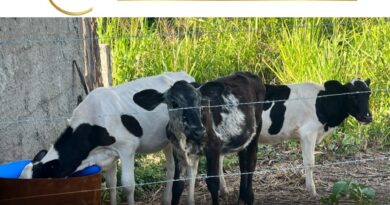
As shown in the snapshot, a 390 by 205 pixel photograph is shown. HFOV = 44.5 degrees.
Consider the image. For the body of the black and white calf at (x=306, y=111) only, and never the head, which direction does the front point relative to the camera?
to the viewer's right

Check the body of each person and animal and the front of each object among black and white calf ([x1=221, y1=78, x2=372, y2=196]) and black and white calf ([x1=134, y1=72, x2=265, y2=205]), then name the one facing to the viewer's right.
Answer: black and white calf ([x1=221, y1=78, x2=372, y2=196])

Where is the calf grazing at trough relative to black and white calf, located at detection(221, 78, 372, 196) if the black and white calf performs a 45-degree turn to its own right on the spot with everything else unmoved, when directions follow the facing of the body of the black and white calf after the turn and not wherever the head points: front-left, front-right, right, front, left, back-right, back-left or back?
right

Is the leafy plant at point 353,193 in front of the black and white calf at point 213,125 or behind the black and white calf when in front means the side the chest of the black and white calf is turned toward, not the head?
behind

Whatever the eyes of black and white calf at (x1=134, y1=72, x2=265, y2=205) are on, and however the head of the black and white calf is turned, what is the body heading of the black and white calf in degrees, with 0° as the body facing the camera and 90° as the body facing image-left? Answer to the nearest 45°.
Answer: approximately 45°

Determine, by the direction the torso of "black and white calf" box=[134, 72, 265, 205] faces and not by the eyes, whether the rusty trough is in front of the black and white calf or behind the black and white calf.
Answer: in front

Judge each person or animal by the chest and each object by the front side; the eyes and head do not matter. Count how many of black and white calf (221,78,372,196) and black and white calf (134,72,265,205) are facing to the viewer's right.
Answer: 1

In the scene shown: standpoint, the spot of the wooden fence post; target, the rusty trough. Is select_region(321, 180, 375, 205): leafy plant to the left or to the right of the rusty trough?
left

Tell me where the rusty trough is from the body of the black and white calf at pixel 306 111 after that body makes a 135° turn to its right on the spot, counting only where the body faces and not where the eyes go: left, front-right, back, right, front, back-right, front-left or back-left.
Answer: front
